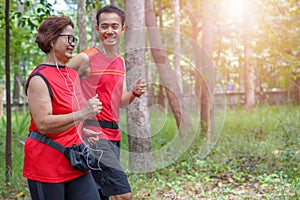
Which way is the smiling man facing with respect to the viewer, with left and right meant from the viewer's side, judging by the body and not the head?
facing the viewer and to the right of the viewer

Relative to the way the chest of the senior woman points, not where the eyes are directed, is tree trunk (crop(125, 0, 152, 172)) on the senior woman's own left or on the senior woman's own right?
on the senior woman's own left

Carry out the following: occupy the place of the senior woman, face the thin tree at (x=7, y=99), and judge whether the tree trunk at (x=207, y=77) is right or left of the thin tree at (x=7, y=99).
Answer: right

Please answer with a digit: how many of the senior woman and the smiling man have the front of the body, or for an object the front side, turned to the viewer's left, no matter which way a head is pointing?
0

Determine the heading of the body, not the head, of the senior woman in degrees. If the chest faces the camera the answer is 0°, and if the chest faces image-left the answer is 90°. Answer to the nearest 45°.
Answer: approximately 315°

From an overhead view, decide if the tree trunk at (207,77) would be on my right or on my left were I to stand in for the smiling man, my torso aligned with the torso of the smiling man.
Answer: on my left

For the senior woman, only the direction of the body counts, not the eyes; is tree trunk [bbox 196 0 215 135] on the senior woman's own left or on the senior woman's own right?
on the senior woman's own left

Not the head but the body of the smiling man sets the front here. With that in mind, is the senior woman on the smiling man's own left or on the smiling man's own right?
on the smiling man's own right

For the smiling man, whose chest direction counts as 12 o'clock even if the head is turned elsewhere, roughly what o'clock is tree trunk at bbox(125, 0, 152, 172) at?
The tree trunk is roughly at 8 o'clock from the smiling man.

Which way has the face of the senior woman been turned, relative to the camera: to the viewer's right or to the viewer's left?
to the viewer's right

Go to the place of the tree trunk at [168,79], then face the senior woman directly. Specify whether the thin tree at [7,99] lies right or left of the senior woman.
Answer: right

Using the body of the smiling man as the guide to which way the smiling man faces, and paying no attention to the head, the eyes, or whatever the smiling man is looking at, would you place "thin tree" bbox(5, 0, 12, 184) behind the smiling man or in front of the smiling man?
behind

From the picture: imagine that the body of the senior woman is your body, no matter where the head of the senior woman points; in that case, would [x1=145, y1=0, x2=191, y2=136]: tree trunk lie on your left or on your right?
on your left
